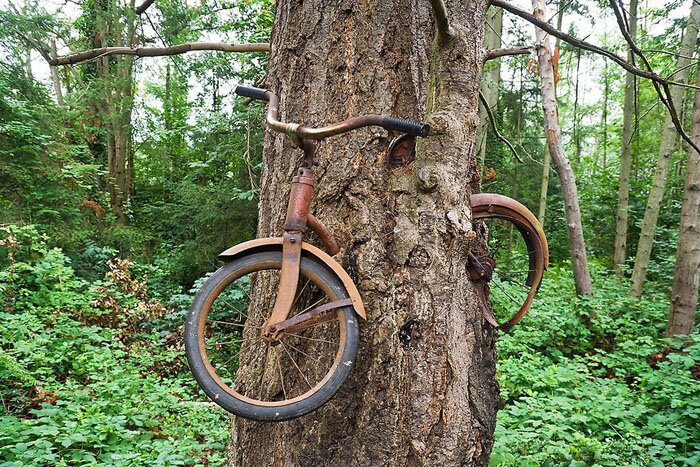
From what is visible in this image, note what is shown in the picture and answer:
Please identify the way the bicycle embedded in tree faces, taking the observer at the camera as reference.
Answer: facing the viewer and to the left of the viewer

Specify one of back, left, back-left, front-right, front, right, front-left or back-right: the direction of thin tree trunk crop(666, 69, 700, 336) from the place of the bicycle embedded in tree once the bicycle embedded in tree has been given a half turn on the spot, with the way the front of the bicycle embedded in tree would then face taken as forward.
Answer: front

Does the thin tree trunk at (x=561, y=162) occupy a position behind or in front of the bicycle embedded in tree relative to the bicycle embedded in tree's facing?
behind
